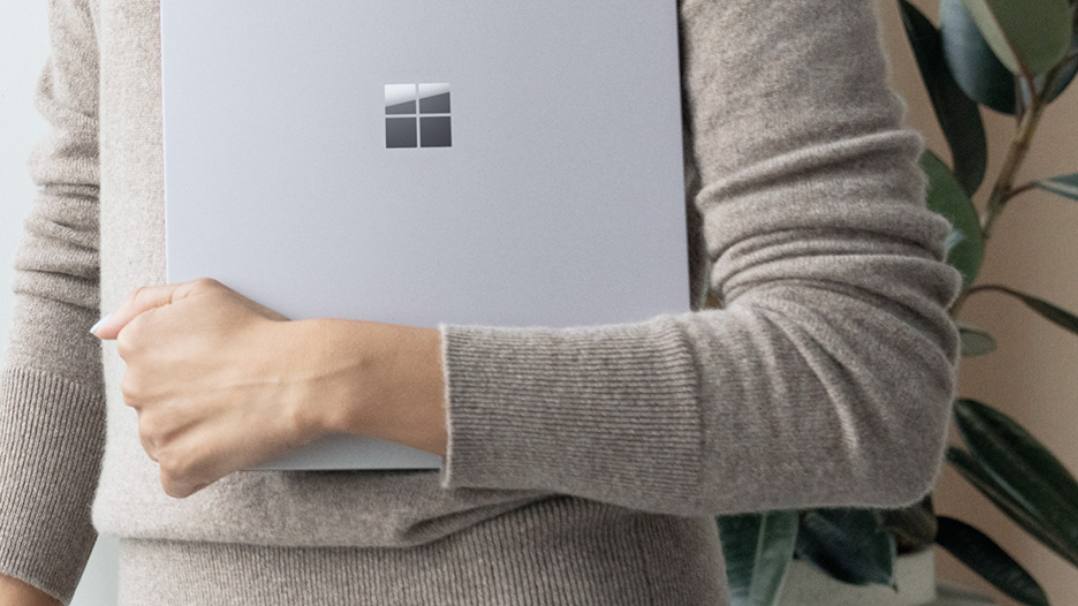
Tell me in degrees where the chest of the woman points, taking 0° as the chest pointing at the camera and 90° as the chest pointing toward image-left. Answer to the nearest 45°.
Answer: approximately 0°

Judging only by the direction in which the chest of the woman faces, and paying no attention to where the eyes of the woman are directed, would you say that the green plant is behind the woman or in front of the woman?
behind
